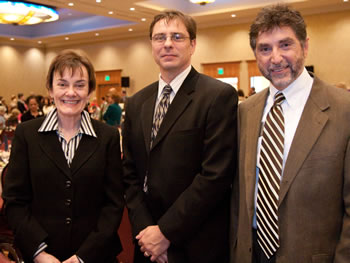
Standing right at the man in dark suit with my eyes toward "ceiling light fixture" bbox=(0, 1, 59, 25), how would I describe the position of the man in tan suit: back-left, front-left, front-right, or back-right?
back-right

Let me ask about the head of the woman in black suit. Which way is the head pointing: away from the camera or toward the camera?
toward the camera

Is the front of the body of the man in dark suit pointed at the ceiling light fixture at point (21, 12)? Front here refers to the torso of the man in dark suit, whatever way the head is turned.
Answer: no

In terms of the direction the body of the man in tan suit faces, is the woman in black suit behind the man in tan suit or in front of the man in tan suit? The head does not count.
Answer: in front

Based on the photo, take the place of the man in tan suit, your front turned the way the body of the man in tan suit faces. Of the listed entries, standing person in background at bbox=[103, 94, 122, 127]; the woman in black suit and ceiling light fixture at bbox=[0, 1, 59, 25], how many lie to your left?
0

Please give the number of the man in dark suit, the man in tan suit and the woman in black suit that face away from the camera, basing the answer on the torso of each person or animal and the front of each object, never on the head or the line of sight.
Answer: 0

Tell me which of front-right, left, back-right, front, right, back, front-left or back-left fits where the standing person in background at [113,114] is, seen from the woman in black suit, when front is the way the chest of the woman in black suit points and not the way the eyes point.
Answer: back

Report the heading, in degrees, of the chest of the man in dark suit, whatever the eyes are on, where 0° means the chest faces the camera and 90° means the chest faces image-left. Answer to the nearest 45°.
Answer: approximately 45°

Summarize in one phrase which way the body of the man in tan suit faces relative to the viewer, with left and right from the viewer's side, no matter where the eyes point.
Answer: facing the viewer and to the left of the viewer

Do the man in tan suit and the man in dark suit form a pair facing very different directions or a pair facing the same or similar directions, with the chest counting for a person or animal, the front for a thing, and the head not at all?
same or similar directions

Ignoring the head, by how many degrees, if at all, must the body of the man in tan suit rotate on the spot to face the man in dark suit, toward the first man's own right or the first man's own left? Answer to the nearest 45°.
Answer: approximately 45° to the first man's own right

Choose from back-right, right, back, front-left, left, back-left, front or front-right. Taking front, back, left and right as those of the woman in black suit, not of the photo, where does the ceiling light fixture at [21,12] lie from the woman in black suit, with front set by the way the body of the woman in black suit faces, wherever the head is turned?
back

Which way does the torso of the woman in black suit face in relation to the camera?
toward the camera

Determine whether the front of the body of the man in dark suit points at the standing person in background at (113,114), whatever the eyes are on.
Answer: no

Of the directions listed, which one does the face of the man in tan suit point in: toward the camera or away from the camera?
toward the camera

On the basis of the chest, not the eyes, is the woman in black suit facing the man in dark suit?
no

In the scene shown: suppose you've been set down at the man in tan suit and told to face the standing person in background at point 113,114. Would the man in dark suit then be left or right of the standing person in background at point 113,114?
left
